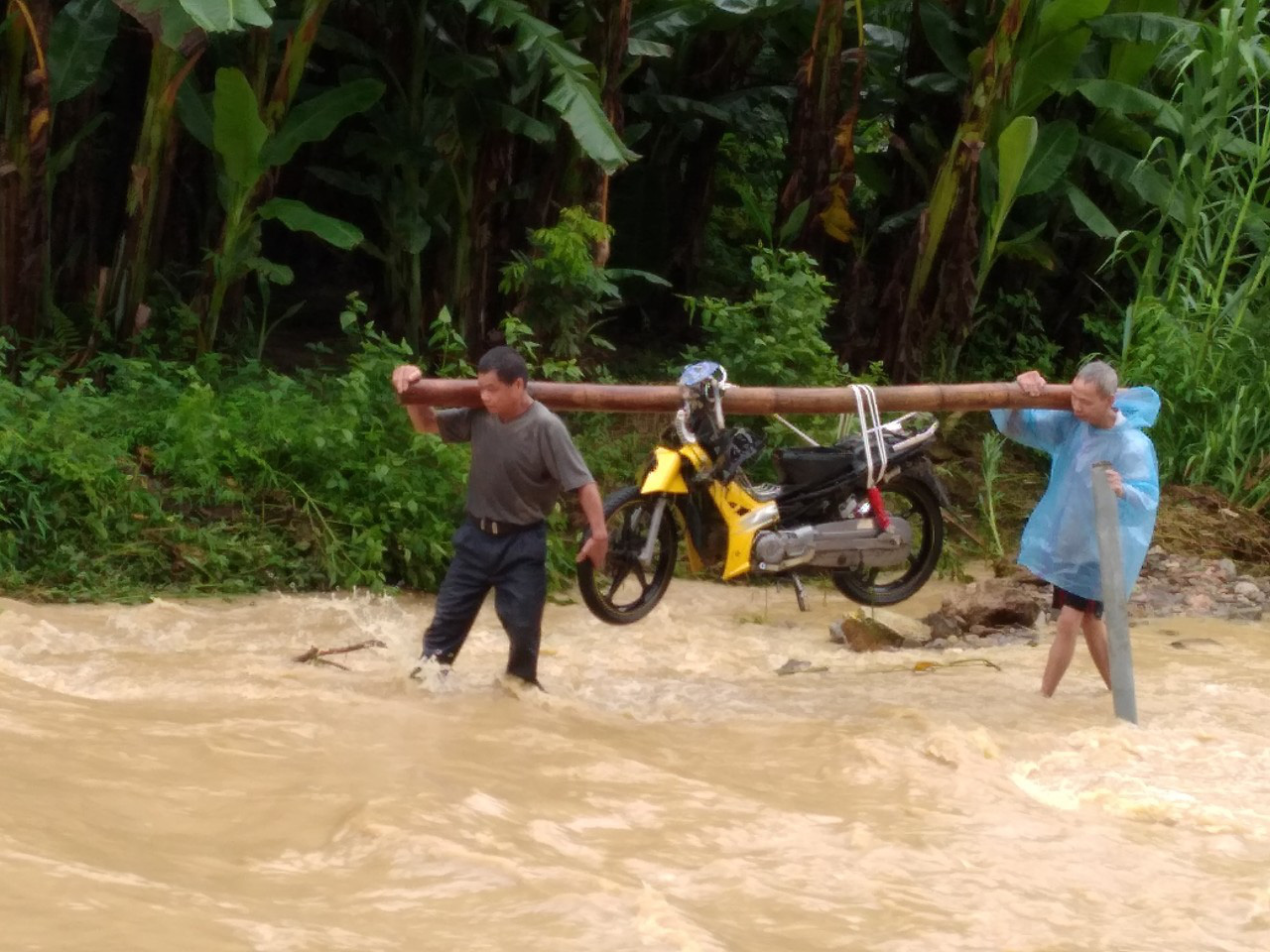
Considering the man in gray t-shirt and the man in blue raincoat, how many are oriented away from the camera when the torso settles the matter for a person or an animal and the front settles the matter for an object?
0

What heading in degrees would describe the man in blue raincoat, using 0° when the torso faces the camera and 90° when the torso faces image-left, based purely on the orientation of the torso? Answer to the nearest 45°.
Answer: approximately 45°

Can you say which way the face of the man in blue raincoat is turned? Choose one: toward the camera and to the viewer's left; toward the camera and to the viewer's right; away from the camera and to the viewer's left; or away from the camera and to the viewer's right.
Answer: toward the camera and to the viewer's left

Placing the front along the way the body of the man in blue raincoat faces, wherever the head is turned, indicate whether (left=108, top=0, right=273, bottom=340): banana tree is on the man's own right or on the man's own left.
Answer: on the man's own right

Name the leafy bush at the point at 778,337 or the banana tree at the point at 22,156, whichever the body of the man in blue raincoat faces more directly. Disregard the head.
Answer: the banana tree

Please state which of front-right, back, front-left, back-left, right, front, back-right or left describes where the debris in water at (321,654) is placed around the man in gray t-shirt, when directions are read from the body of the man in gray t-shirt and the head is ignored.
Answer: right

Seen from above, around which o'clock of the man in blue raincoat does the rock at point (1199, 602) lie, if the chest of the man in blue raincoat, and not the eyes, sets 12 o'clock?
The rock is roughly at 5 o'clock from the man in blue raincoat.

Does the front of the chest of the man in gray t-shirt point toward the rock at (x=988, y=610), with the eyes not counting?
no

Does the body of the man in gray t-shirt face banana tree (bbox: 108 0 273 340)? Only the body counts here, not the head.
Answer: no
